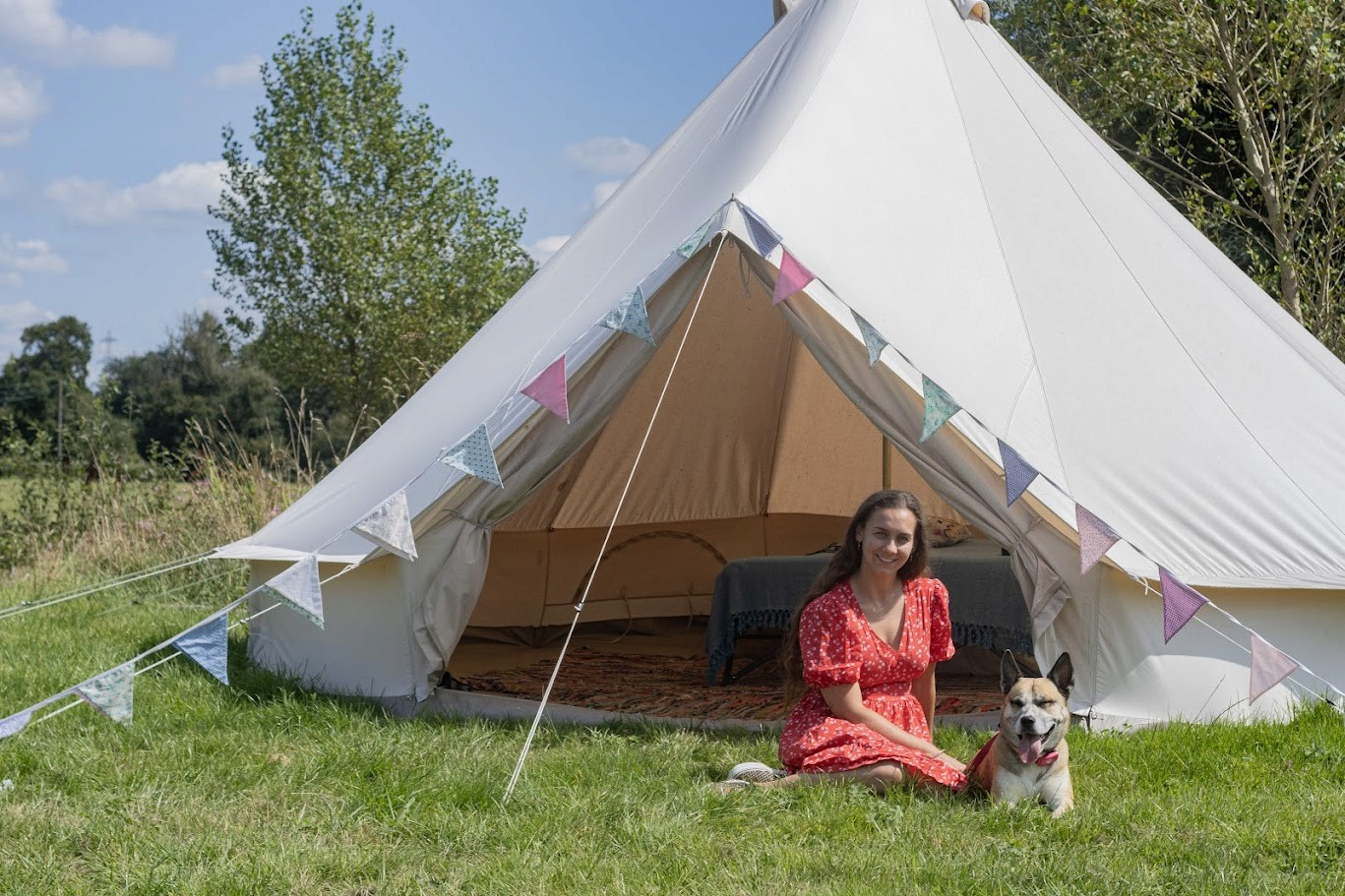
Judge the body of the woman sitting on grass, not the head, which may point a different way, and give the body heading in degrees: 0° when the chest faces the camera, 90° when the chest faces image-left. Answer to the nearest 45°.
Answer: approximately 315°

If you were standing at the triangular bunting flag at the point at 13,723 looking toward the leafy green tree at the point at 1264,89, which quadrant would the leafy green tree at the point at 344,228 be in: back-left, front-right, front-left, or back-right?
front-left

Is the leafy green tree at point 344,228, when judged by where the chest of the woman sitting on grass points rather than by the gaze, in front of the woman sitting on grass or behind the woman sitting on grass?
behind

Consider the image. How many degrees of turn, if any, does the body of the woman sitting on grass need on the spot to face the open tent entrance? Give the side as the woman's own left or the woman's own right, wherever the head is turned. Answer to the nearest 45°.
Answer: approximately 135° to the woman's own left

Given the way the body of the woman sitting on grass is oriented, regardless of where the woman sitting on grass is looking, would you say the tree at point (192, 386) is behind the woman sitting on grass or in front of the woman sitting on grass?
behind

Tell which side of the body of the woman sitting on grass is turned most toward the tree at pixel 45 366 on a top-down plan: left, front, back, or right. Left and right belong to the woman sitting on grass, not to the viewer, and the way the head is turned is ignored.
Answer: back

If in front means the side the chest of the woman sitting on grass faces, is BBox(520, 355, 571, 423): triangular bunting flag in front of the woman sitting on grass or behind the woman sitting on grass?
behind
